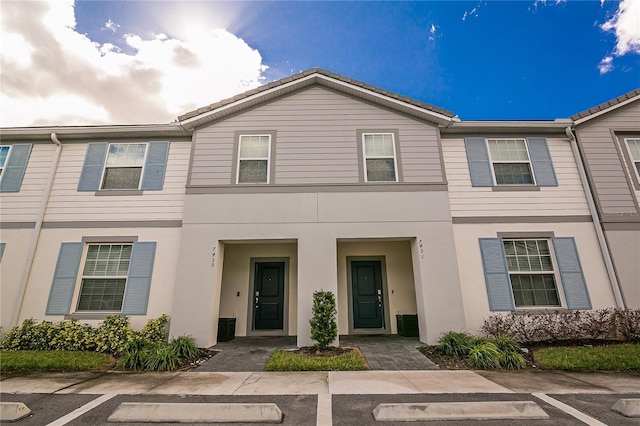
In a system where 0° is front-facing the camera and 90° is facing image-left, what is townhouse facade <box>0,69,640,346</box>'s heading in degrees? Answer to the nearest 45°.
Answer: approximately 0°

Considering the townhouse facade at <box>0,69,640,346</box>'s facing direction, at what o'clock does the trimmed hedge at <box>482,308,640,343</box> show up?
The trimmed hedge is roughly at 9 o'clock from the townhouse facade.

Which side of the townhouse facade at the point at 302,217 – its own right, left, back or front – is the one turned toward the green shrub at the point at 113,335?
right

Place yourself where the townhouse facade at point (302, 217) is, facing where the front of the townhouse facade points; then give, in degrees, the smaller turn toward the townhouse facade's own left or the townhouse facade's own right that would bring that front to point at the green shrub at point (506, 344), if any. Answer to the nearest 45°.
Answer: approximately 90° to the townhouse facade's own left

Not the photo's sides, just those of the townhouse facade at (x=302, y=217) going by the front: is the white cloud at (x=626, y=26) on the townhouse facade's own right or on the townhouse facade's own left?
on the townhouse facade's own left
